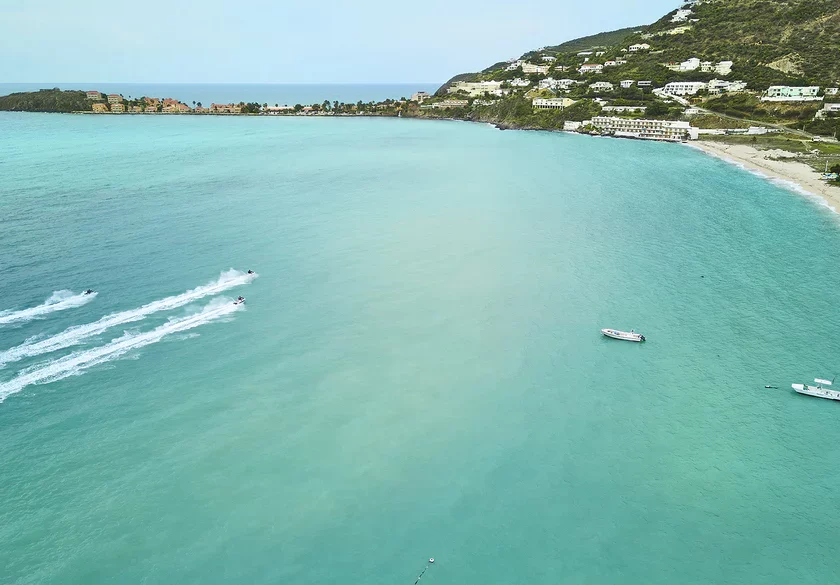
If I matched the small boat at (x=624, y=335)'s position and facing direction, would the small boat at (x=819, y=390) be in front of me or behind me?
behind

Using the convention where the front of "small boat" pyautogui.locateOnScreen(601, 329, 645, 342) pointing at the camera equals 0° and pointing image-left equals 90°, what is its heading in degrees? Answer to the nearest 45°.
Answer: approximately 90°
